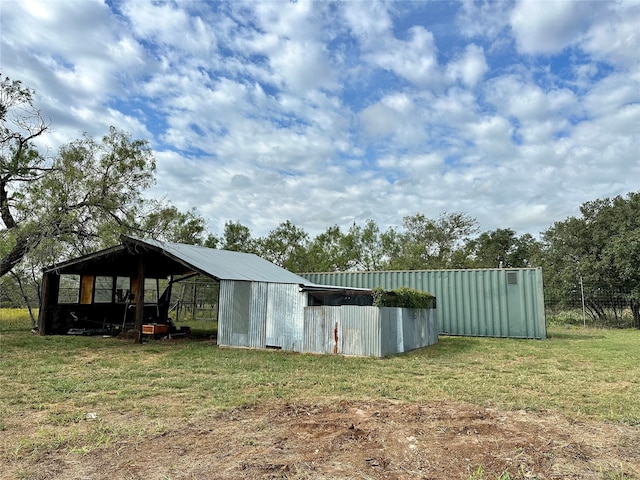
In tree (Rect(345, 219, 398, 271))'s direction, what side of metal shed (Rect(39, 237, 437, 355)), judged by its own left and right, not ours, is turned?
back

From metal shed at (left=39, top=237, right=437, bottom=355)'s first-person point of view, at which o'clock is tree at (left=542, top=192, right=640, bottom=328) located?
The tree is roughly at 7 o'clock from the metal shed.

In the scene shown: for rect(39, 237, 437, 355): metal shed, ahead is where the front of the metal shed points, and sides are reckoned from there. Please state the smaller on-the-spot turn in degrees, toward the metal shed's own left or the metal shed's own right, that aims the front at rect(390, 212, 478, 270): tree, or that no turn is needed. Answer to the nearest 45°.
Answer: approximately 180°

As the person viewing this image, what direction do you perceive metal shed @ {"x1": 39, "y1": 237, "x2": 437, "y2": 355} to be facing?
facing the viewer and to the left of the viewer

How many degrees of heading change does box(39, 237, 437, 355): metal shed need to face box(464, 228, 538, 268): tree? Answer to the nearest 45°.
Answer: approximately 180°

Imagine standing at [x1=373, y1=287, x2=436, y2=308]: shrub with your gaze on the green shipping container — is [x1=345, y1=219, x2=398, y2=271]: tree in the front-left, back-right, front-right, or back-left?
front-left

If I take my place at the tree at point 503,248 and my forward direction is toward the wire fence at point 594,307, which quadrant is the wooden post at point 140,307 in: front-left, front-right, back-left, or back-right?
front-right

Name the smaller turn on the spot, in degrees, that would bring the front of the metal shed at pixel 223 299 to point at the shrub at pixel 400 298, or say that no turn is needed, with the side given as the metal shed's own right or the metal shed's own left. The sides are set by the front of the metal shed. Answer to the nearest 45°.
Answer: approximately 90° to the metal shed's own left

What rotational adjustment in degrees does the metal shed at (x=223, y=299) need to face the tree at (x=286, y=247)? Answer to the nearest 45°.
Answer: approximately 135° to its right

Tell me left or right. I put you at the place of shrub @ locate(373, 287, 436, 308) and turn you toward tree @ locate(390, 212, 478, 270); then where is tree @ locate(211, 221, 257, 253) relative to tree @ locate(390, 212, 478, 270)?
left

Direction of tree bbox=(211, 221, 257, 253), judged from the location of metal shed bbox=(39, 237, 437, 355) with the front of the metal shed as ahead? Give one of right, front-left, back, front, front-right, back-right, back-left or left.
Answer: back-right

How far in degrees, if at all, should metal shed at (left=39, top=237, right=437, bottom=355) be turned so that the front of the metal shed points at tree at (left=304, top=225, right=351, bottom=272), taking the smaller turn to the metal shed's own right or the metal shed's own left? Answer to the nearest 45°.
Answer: approximately 135° to the metal shed's own right
